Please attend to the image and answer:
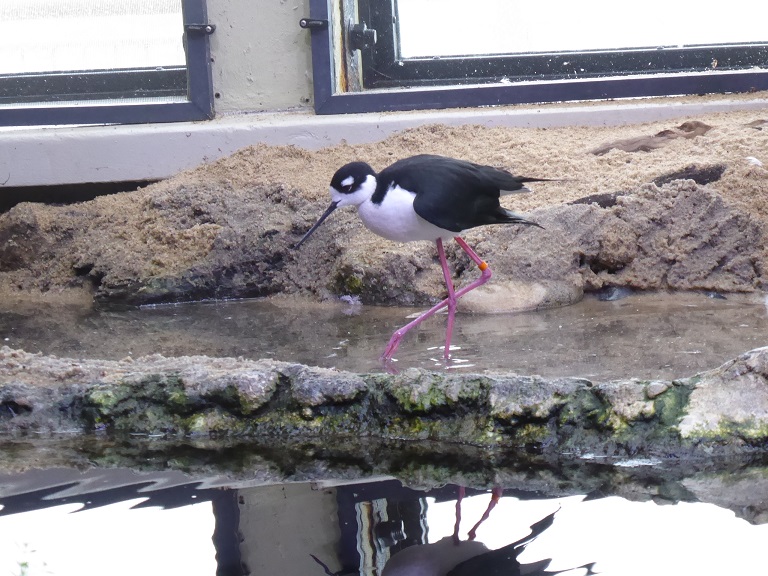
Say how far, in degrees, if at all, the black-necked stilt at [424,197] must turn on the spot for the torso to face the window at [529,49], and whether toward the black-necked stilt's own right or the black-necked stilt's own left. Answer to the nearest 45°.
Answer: approximately 90° to the black-necked stilt's own right

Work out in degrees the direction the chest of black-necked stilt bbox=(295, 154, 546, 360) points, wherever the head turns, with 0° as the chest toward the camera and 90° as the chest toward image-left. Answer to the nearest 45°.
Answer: approximately 90°

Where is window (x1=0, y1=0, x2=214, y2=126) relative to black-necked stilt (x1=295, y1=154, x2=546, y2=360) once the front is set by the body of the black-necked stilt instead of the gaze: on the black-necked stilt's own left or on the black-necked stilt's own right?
on the black-necked stilt's own right
